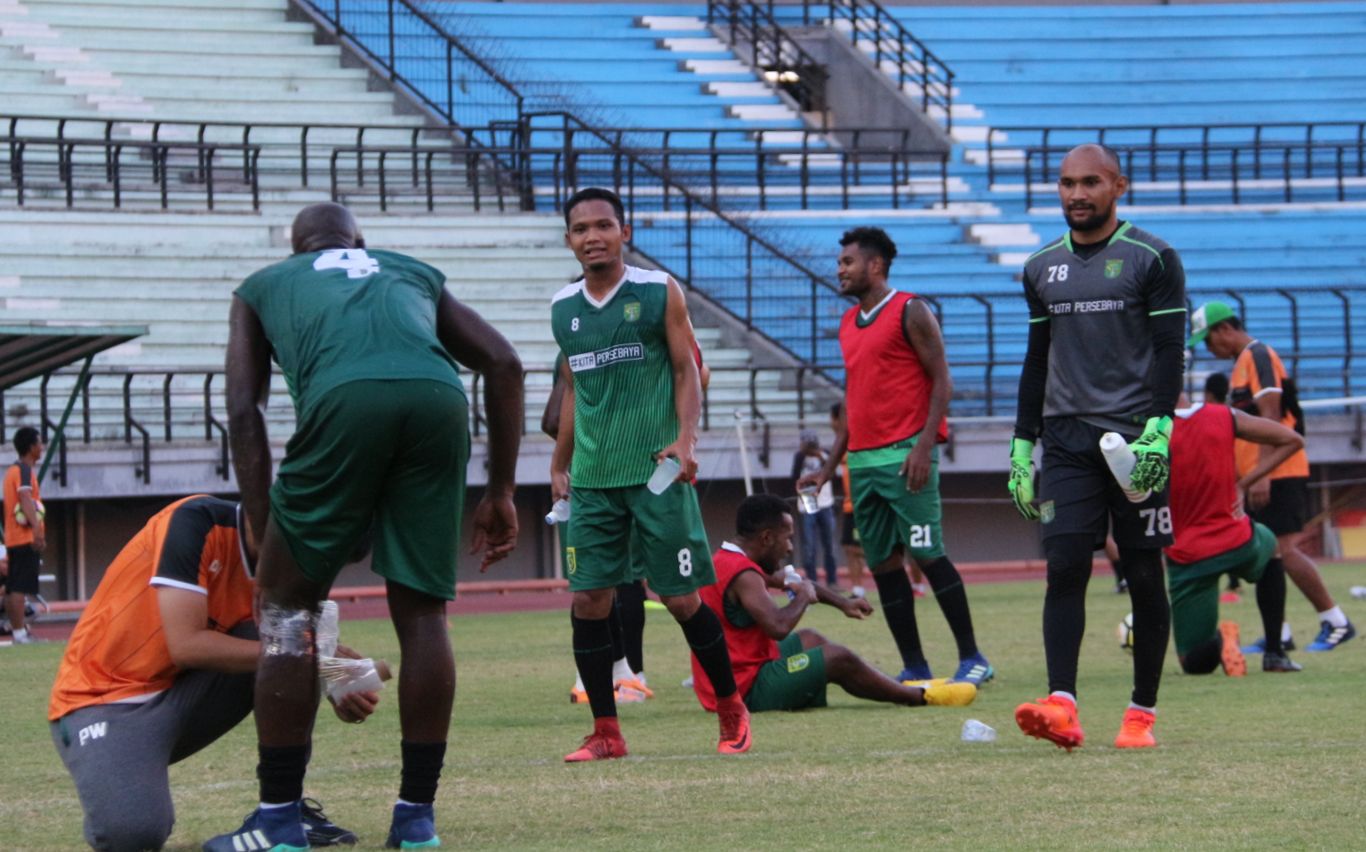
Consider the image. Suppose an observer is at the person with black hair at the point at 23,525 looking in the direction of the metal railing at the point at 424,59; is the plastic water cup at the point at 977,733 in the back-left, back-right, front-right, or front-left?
back-right

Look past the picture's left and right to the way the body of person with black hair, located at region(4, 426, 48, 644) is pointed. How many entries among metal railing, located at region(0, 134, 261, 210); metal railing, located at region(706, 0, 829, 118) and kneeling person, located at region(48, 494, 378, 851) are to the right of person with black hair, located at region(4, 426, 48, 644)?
1

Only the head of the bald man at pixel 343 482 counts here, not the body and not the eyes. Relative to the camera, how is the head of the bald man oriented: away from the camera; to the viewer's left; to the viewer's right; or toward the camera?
away from the camera

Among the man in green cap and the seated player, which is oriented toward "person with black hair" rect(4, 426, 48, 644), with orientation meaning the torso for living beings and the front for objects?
the man in green cap

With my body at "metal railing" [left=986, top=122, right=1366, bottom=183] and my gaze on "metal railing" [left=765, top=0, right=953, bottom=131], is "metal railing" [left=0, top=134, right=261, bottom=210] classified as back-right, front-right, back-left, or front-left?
front-left

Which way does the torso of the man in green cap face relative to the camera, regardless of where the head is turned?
to the viewer's left

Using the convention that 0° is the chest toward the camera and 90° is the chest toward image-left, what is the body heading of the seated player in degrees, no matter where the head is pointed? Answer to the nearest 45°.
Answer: approximately 270°

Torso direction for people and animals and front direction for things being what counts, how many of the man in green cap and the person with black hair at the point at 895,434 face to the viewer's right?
0

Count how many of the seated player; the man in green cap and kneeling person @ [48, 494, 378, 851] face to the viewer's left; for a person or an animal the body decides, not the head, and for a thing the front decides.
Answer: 1

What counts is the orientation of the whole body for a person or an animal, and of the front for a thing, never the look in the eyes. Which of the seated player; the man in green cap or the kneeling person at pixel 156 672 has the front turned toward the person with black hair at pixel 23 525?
the man in green cap

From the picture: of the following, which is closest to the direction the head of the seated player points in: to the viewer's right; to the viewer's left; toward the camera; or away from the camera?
to the viewer's right

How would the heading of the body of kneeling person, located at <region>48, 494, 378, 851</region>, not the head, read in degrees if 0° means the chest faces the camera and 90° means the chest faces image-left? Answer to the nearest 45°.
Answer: approximately 270°

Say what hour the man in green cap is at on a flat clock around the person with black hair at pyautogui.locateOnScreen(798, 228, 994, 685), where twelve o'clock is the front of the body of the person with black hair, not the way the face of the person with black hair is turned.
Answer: The man in green cap is roughly at 6 o'clock from the person with black hair.
